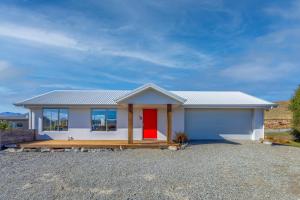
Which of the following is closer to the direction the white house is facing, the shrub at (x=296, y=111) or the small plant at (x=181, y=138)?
the small plant

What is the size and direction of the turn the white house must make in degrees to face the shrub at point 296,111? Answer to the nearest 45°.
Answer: approximately 90° to its left

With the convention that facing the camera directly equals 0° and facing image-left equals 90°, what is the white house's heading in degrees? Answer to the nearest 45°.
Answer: approximately 0°

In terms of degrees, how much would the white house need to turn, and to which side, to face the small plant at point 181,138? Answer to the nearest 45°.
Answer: approximately 45° to its left
